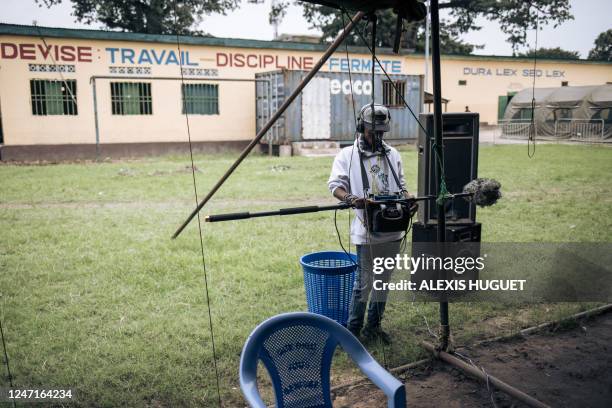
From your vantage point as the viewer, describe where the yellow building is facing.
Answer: facing the viewer and to the right of the viewer

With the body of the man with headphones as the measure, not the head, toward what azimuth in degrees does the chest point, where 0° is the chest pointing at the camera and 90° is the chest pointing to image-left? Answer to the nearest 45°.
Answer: approximately 315°

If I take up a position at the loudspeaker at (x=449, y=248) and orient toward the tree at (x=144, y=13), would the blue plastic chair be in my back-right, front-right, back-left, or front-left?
back-left

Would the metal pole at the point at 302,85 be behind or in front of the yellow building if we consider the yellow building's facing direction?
in front

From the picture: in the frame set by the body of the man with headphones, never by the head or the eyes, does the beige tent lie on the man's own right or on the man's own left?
on the man's own left
